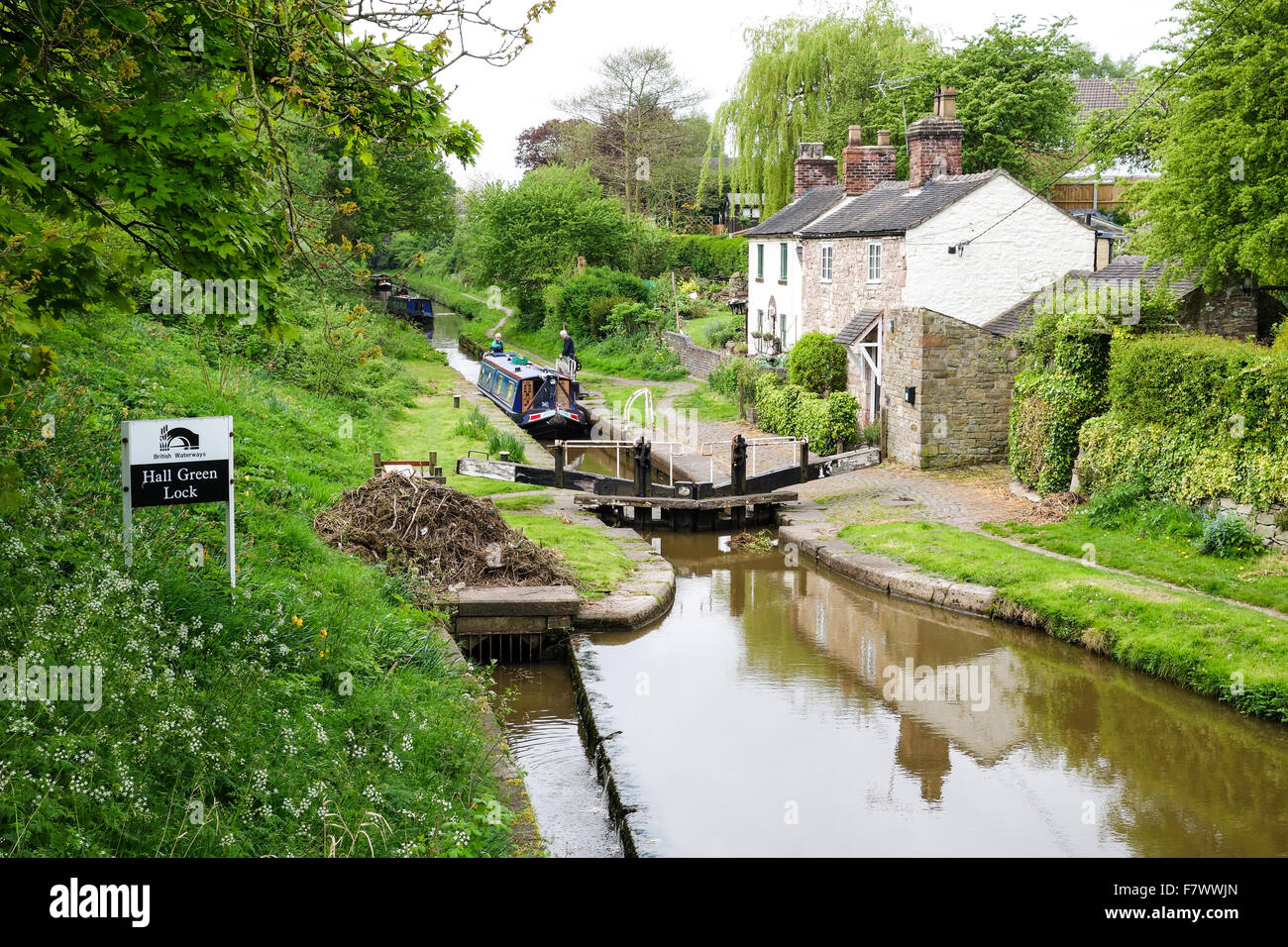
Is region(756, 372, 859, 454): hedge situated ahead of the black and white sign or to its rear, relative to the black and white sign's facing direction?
to the rear

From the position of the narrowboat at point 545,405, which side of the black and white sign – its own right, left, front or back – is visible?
back

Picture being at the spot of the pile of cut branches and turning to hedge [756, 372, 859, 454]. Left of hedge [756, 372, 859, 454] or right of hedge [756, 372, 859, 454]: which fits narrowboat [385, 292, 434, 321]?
left

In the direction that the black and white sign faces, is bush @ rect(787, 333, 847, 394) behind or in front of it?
behind

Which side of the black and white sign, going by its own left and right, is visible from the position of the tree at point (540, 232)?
back

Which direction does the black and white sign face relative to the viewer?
toward the camera

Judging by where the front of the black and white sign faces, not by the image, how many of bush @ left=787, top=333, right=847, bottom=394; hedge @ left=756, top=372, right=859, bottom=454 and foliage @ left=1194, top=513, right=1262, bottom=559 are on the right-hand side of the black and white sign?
0

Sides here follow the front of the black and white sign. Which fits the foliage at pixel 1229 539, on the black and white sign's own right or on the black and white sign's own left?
on the black and white sign's own left

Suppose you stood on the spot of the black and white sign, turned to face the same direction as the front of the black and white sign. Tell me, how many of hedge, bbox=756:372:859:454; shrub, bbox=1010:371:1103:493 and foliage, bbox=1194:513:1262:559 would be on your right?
0
